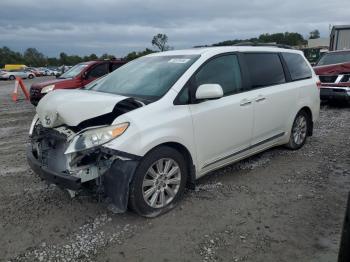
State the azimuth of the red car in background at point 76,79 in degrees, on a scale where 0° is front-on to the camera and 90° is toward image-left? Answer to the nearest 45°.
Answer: approximately 45°

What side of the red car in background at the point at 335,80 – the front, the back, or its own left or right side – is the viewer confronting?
front

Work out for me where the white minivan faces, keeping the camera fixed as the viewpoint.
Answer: facing the viewer and to the left of the viewer

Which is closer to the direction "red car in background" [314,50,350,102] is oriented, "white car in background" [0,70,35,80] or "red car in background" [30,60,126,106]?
the red car in background

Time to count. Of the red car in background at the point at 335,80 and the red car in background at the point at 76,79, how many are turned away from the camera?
0

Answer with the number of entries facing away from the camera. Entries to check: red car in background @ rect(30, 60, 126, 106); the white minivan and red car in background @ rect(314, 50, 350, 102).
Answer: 0

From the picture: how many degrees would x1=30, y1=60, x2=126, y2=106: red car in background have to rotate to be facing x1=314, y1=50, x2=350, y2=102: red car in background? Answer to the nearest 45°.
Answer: approximately 90° to its left

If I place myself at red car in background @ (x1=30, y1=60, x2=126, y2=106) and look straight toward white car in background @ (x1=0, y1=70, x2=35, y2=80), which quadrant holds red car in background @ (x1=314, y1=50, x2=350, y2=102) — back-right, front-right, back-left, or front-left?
back-right
